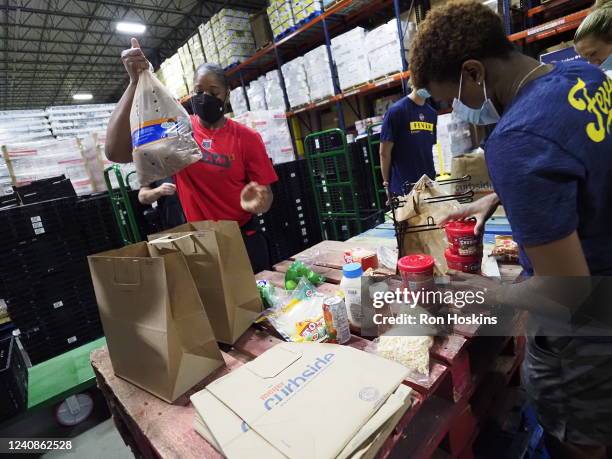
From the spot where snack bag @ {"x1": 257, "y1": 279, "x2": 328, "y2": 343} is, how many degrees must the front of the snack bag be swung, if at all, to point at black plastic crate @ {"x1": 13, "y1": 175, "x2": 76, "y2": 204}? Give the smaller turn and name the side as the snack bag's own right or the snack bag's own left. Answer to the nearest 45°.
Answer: approximately 135° to the snack bag's own right

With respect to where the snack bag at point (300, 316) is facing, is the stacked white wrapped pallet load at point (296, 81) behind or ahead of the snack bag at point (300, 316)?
behind

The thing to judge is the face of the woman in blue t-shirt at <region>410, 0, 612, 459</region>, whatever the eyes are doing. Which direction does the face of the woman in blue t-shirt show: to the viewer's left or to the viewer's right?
to the viewer's left

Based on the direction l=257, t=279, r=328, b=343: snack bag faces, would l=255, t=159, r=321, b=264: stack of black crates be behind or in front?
behind

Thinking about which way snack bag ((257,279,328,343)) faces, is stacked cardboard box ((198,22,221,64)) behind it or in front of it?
behind

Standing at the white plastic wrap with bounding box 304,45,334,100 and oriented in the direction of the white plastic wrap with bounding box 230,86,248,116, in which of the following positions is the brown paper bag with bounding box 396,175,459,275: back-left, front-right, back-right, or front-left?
back-left

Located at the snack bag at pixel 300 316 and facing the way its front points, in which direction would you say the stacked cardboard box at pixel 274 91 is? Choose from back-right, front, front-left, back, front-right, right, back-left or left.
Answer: back
